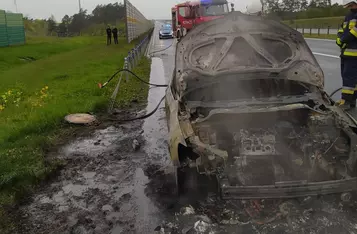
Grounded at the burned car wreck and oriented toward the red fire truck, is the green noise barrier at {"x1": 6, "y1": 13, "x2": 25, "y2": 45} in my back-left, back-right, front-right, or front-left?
front-left

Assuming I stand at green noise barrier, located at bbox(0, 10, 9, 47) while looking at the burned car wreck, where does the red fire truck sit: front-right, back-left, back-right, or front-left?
front-left

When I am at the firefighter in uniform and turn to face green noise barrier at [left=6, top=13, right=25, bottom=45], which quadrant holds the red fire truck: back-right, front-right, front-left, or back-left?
front-right

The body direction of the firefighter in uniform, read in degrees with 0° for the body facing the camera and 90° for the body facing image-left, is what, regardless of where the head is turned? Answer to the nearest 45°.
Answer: approximately 90°

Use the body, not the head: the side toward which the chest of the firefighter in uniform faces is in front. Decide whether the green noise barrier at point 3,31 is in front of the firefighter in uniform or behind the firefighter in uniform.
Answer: in front

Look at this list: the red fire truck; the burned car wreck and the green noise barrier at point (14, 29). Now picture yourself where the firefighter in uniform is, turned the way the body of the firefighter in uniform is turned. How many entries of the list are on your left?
1

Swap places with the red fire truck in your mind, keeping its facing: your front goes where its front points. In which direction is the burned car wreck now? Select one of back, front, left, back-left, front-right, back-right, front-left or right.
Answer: front-right

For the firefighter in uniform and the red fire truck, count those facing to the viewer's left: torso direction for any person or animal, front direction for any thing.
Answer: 1

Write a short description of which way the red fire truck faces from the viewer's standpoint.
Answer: facing the viewer and to the right of the viewer

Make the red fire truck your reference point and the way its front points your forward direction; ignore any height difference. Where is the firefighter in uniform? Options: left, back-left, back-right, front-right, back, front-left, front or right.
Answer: front-right

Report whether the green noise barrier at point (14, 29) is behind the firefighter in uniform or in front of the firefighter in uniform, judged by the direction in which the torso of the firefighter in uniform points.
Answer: in front
